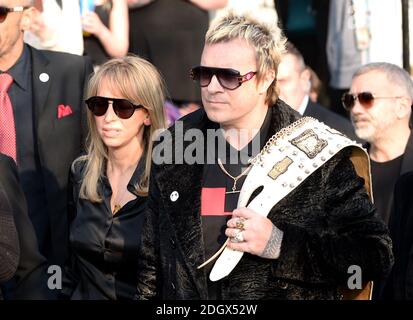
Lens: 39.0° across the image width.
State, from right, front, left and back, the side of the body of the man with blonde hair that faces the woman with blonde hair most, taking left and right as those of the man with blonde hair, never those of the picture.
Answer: right

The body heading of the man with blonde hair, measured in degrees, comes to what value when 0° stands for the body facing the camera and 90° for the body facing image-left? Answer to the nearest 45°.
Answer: approximately 45°
